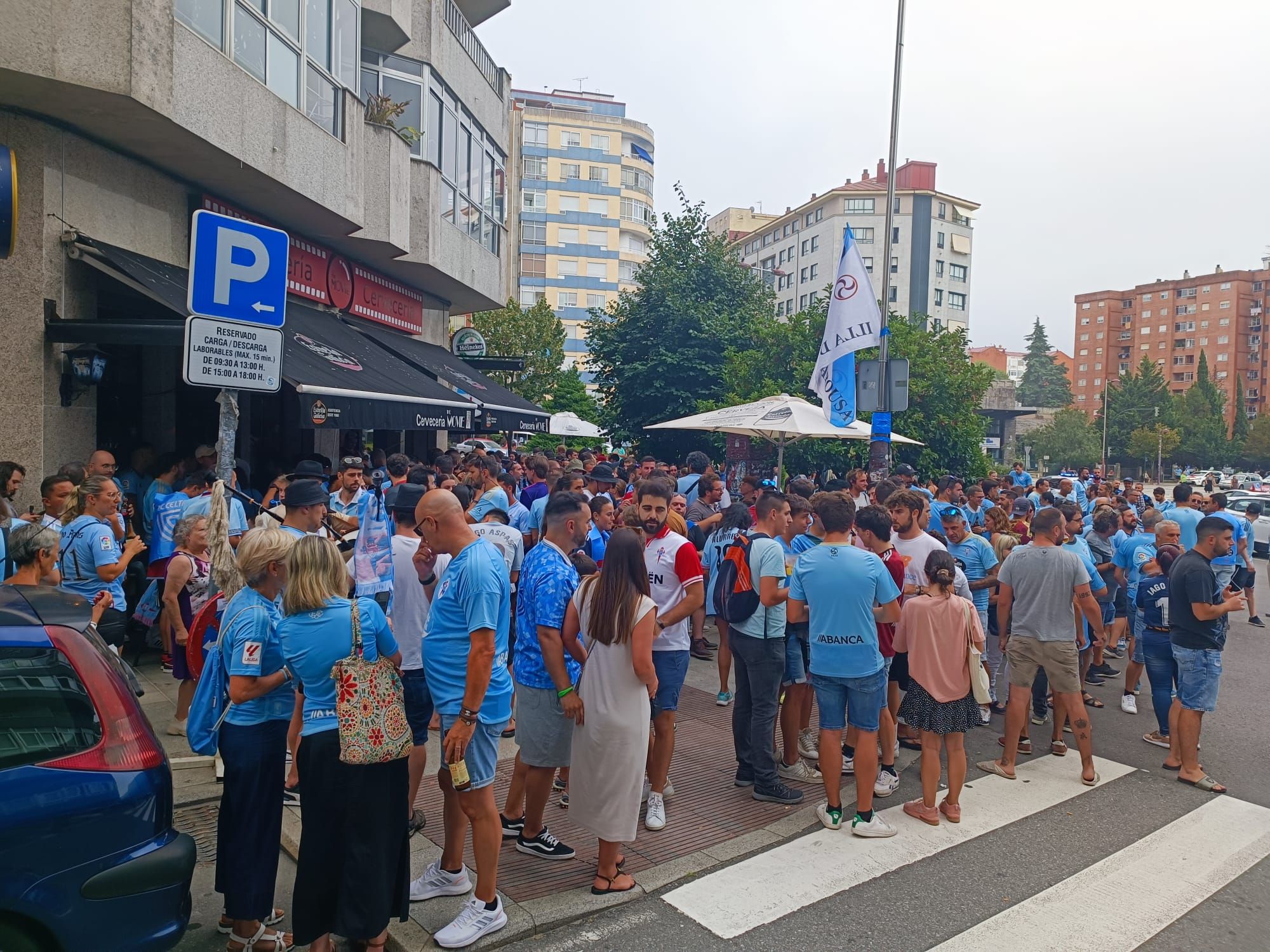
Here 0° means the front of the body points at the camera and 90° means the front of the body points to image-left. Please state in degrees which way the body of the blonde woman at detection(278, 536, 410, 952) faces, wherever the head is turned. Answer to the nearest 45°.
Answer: approximately 180°

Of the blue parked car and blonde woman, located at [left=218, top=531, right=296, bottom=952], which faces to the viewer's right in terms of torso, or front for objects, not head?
the blonde woman

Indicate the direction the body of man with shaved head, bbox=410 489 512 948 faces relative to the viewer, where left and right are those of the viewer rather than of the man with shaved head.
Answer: facing to the left of the viewer

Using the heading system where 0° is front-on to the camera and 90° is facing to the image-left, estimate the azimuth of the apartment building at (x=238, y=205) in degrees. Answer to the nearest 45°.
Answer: approximately 315°

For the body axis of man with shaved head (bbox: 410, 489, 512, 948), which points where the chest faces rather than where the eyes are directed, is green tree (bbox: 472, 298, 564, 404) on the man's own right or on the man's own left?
on the man's own right

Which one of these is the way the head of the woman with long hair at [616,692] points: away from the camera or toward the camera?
away from the camera

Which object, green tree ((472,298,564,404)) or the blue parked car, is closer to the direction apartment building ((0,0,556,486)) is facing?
the blue parked car

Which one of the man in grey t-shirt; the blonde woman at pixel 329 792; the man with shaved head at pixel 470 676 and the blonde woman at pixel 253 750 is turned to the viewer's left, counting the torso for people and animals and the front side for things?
the man with shaved head

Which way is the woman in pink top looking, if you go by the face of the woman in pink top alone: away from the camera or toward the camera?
away from the camera

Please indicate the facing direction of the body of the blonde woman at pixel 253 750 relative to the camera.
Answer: to the viewer's right

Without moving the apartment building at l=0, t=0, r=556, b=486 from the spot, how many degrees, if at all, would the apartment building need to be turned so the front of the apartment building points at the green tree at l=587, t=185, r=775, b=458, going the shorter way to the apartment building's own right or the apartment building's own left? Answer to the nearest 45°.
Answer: approximately 90° to the apartment building's own left

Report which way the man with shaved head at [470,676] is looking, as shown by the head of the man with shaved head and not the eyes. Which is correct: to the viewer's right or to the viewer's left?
to the viewer's left
